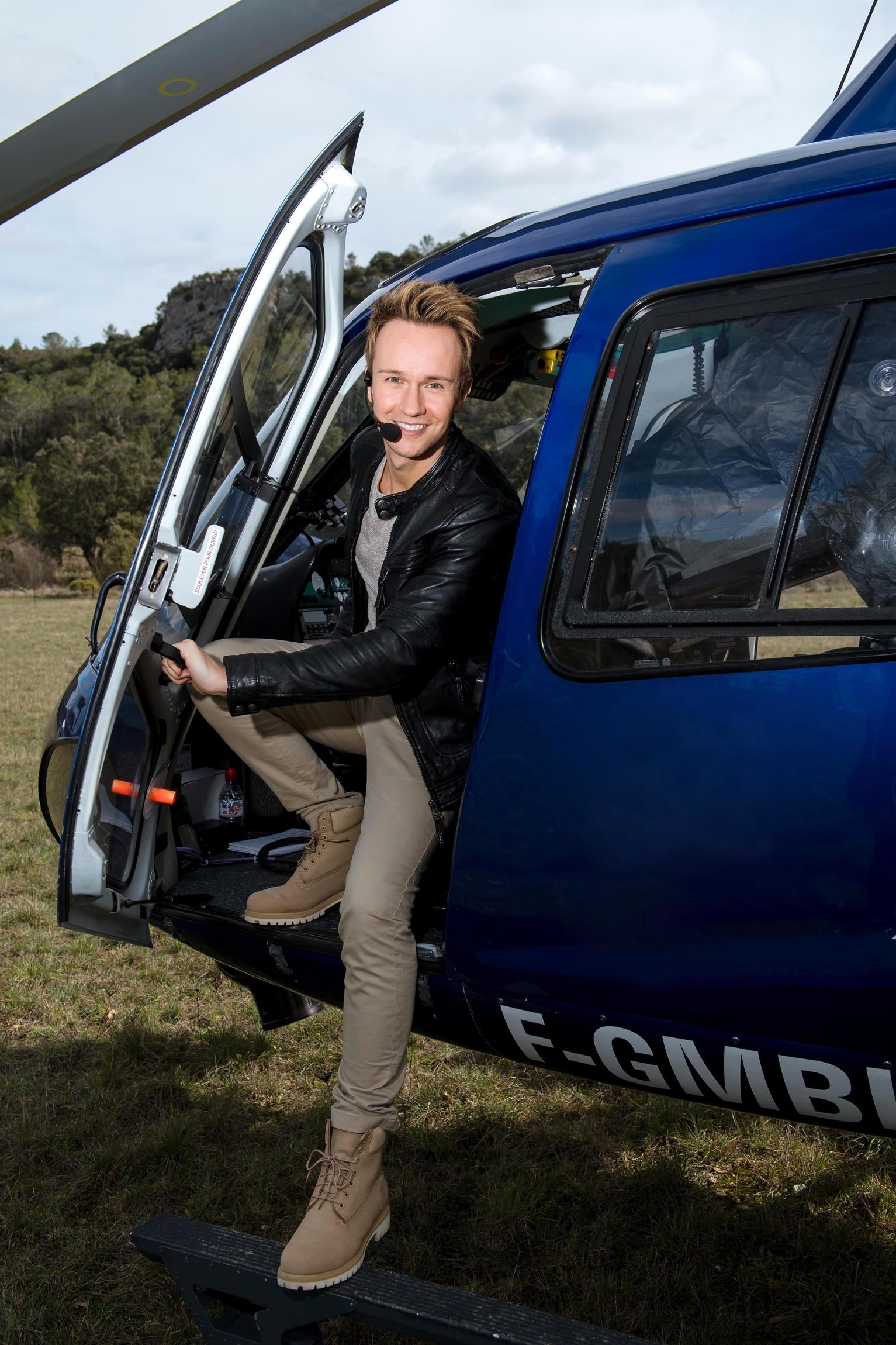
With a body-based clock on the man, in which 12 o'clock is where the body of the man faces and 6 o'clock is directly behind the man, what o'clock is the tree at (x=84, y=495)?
The tree is roughly at 4 o'clock from the man.

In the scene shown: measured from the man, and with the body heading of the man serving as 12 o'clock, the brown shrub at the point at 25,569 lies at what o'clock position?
The brown shrub is roughly at 4 o'clock from the man.

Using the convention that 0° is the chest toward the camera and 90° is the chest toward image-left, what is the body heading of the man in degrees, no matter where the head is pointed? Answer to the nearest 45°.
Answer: approximately 45°

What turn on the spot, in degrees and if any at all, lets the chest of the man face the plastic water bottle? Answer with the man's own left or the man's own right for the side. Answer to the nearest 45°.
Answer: approximately 135° to the man's own right
